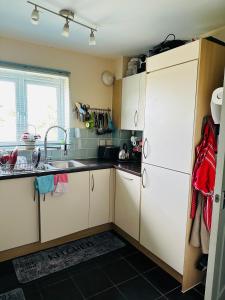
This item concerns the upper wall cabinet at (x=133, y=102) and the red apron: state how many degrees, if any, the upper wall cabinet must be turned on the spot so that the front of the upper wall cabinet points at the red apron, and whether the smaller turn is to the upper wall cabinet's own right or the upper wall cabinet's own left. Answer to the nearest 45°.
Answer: approximately 90° to the upper wall cabinet's own left

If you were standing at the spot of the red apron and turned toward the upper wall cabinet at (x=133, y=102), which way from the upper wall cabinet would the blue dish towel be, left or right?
left

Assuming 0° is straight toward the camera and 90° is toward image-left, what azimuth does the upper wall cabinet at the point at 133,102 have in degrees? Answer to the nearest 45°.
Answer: approximately 45°

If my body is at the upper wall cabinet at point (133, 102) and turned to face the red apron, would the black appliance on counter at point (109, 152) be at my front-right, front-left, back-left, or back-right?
back-right
